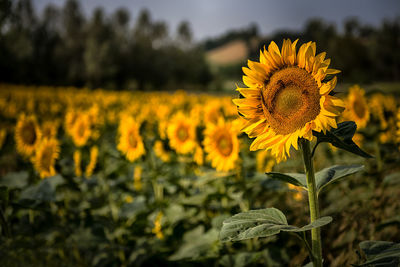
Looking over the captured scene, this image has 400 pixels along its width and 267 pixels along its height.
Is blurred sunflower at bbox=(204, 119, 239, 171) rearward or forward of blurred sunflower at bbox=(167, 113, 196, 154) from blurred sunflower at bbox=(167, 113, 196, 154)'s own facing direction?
forward

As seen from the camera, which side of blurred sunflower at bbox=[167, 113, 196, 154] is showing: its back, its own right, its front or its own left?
front

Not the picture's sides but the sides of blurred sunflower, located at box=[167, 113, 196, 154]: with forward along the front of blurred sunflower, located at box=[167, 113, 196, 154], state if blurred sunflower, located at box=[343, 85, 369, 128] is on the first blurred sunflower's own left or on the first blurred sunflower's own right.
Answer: on the first blurred sunflower's own left

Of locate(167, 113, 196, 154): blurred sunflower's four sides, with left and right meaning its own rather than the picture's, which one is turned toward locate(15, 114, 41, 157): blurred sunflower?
right

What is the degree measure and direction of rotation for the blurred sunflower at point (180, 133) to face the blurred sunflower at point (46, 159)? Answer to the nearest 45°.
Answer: approximately 90° to its right

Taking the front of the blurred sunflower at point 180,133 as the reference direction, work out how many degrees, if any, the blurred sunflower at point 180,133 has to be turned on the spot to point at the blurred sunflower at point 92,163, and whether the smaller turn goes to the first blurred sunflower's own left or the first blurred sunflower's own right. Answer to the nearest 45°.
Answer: approximately 90° to the first blurred sunflower's own right
